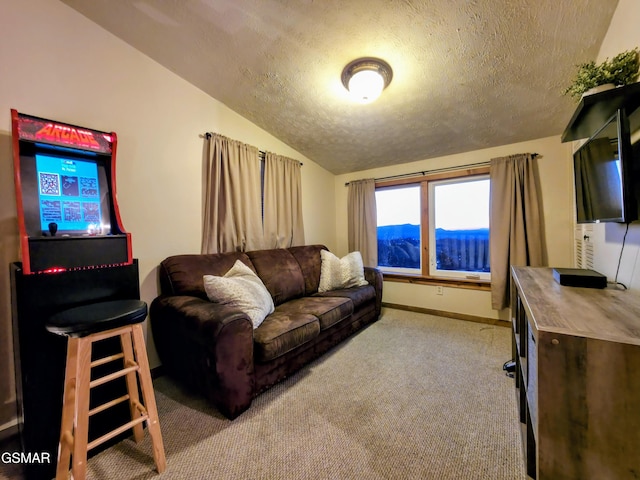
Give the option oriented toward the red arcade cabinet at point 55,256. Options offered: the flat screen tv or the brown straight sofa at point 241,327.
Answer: the flat screen tv

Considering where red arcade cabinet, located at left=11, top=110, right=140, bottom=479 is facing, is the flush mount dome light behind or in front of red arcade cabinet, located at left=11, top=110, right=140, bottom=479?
in front

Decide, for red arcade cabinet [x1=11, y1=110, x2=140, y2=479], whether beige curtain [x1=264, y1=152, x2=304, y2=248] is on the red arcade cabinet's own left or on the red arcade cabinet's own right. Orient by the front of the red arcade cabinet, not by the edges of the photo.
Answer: on the red arcade cabinet's own left

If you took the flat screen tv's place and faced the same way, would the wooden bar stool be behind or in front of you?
in front

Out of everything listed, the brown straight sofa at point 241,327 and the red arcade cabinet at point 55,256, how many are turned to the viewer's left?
0

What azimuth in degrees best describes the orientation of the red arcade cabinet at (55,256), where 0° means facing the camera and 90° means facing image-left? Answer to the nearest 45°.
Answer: approximately 315°

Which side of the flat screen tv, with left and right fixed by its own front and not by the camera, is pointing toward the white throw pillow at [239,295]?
front

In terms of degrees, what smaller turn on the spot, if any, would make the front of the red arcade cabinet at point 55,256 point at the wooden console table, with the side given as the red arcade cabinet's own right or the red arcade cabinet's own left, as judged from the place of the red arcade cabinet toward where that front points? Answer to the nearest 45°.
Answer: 0° — it already faces it

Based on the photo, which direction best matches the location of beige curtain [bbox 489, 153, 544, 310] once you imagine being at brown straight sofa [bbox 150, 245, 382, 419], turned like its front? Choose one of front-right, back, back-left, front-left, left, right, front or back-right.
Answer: front-left

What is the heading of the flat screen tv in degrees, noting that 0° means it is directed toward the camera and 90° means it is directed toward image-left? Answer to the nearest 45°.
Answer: approximately 45°

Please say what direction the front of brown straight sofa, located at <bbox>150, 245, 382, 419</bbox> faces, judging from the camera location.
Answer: facing the viewer and to the right of the viewer

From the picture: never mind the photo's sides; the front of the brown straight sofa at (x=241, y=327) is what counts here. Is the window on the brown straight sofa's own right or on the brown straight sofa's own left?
on the brown straight sofa's own left
